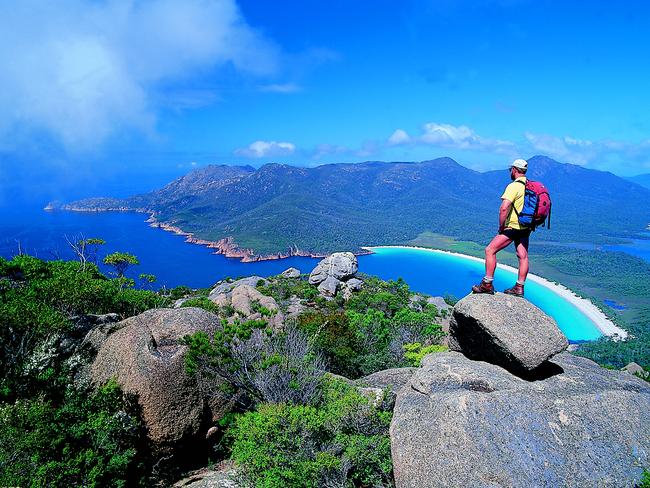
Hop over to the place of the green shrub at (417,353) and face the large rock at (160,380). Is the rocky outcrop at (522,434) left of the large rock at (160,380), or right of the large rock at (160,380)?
left

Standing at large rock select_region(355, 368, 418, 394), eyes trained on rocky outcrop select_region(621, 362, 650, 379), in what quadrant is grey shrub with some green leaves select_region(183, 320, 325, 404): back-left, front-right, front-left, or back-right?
back-left

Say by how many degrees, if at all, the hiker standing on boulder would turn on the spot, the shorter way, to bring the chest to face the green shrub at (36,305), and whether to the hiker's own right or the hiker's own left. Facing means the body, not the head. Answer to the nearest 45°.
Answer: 0° — they already face it

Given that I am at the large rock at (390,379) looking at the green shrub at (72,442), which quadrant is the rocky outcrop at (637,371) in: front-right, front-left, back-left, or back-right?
back-left

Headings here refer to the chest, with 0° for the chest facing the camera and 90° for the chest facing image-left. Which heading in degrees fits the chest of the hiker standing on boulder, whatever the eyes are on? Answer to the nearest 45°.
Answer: approximately 90°
